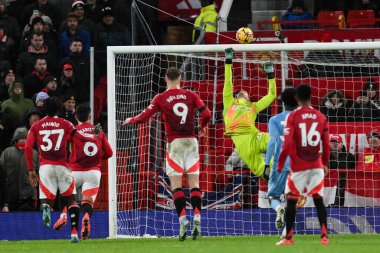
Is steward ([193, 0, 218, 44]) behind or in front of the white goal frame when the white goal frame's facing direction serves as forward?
behind

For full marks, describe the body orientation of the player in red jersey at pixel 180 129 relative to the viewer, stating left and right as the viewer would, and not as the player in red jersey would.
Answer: facing away from the viewer

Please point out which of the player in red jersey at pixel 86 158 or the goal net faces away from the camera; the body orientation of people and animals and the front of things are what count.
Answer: the player in red jersey

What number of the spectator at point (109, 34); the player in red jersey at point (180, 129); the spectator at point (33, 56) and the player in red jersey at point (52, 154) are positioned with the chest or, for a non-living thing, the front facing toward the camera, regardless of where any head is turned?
2

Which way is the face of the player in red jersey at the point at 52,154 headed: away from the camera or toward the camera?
away from the camera

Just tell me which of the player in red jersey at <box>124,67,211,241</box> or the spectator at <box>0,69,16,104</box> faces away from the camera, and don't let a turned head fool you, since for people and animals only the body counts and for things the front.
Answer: the player in red jersey

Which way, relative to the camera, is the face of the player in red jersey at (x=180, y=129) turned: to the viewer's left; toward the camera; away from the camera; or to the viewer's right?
away from the camera

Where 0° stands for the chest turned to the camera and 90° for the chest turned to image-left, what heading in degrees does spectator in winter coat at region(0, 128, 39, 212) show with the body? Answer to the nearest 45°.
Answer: approximately 315°

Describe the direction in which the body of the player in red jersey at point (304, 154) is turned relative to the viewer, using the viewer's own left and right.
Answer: facing away from the viewer
